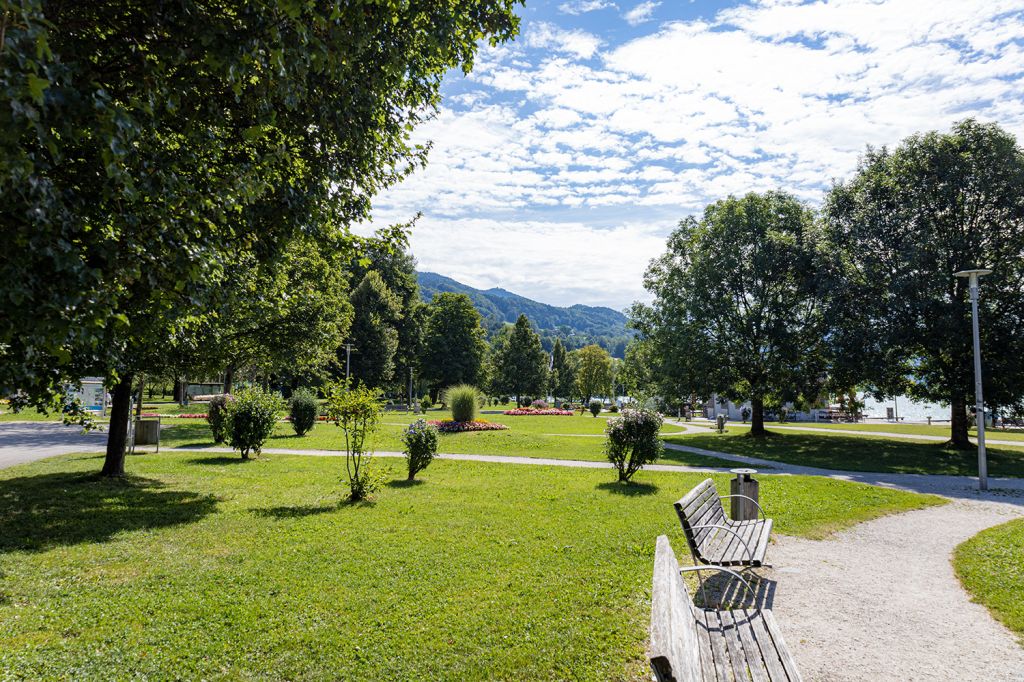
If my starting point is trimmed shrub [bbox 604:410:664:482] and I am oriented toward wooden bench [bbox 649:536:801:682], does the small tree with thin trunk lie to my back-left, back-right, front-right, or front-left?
front-right

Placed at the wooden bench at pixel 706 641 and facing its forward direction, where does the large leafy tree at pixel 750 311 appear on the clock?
The large leafy tree is roughly at 9 o'clock from the wooden bench.

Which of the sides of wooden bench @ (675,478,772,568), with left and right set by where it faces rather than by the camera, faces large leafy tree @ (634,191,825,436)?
left

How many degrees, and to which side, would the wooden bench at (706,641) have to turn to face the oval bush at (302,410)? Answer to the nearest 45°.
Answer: approximately 135° to its left

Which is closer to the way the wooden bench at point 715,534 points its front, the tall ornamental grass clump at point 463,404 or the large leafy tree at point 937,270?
the large leafy tree

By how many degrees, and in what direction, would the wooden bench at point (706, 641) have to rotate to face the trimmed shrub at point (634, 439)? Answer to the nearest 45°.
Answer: approximately 90° to its left

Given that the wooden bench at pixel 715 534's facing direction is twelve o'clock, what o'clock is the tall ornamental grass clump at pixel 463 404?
The tall ornamental grass clump is roughly at 8 o'clock from the wooden bench.

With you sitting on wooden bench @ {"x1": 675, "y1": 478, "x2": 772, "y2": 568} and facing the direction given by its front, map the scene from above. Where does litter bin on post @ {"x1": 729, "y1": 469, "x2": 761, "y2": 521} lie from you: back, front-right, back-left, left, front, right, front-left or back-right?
left

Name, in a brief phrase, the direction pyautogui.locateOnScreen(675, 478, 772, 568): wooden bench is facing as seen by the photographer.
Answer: facing to the right of the viewer

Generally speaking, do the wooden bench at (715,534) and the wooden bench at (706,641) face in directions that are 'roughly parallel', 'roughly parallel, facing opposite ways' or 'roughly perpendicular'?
roughly parallel

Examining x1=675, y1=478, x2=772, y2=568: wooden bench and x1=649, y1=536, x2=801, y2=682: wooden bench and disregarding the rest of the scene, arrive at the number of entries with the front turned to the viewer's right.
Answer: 2

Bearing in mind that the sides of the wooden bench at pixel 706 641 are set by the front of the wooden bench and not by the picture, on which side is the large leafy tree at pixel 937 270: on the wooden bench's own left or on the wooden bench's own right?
on the wooden bench's own left

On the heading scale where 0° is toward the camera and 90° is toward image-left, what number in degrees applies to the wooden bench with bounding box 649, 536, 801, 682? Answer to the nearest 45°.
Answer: approximately 270°
